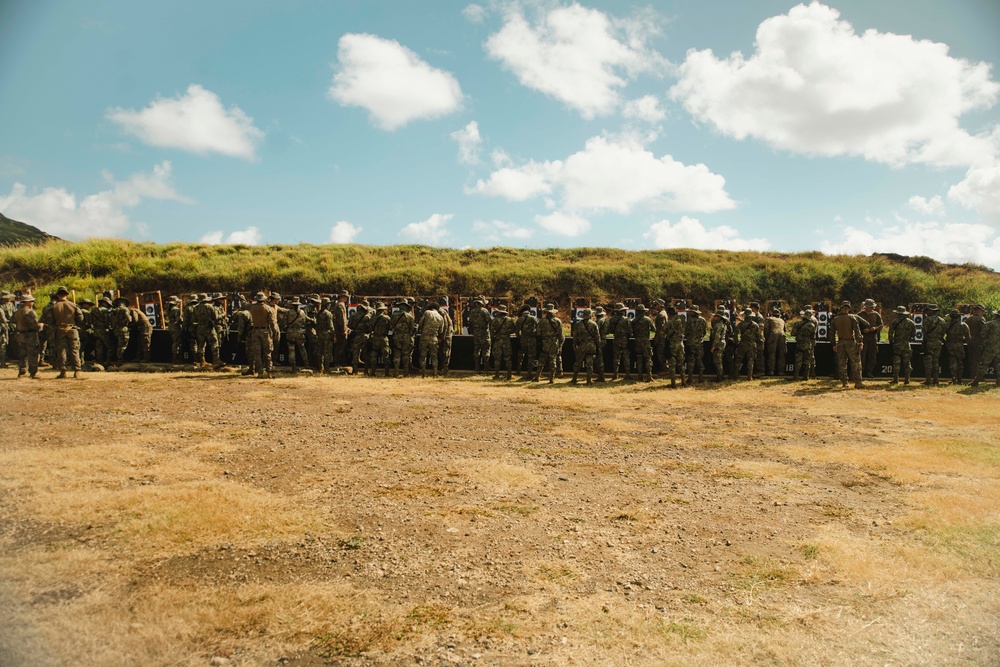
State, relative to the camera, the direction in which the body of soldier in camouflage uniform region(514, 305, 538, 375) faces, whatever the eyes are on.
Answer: away from the camera

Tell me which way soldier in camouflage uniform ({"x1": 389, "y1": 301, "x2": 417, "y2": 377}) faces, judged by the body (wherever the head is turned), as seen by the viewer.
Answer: away from the camera

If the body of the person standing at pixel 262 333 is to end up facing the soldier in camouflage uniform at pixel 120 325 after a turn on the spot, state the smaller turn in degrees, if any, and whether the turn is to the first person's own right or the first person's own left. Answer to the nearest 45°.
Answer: approximately 45° to the first person's own left

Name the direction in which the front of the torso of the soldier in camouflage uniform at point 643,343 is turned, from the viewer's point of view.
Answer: away from the camera

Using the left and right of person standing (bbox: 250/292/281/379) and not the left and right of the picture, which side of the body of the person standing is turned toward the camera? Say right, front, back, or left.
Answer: back

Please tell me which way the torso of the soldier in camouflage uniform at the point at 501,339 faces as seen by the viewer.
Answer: away from the camera

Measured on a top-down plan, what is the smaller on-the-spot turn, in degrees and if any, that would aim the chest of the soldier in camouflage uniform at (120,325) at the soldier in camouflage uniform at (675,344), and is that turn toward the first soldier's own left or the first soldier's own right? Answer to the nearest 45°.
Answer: approximately 135° to the first soldier's own right

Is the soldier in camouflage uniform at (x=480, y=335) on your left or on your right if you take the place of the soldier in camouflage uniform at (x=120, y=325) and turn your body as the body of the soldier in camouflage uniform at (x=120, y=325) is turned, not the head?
on your right

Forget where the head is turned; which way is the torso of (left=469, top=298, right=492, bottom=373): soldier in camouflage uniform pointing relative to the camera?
away from the camera

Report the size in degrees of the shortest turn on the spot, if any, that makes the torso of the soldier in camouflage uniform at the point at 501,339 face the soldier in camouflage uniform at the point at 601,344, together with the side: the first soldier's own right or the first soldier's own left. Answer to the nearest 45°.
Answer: approximately 90° to the first soldier's own right

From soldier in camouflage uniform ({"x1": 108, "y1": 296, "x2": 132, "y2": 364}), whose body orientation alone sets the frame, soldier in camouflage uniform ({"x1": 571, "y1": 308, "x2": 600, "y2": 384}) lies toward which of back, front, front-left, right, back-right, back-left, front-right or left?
back-right

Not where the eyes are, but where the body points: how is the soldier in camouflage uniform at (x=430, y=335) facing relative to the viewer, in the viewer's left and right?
facing away from the viewer
